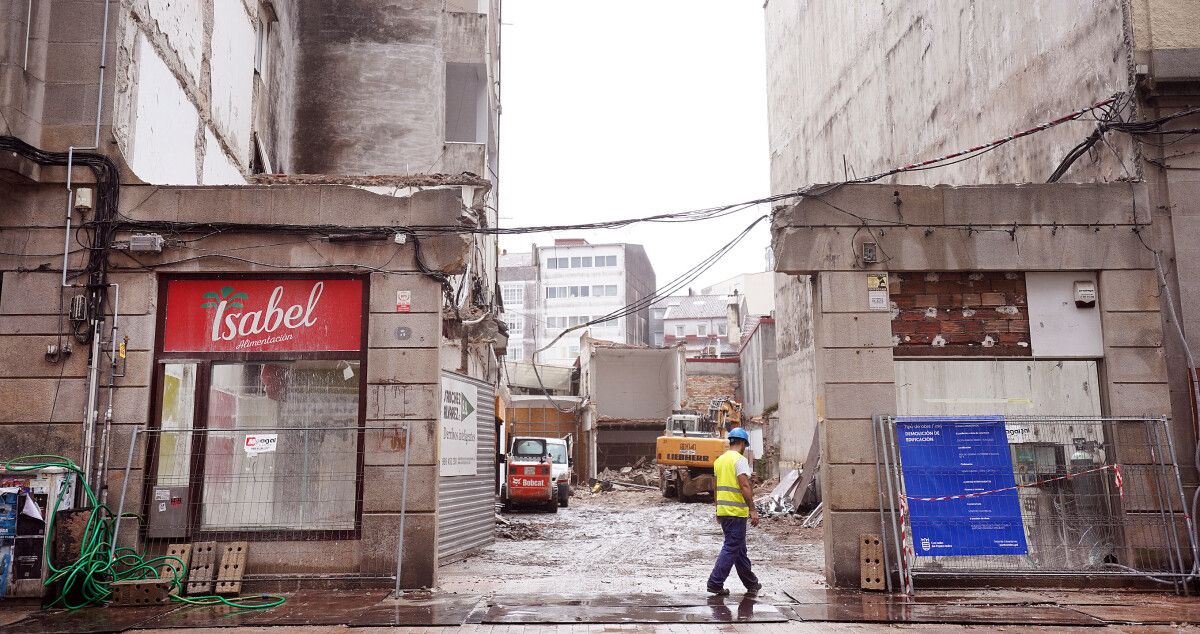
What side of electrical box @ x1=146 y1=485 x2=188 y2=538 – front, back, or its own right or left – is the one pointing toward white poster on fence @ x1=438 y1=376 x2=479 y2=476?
left

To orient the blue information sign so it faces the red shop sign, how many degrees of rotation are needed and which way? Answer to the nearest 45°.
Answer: approximately 90° to its right

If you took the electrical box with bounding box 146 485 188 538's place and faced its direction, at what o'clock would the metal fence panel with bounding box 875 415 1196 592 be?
The metal fence panel is roughly at 10 o'clock from the electrical box.

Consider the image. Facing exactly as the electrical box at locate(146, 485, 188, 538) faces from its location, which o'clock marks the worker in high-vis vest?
The worker in high-vis vest is roughly at 10 o'clock from the electrical box.

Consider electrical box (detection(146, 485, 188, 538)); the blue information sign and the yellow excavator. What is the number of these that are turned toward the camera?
2

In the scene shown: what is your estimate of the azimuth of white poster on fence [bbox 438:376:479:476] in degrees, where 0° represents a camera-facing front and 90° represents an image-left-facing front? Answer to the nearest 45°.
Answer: approximately 315°
